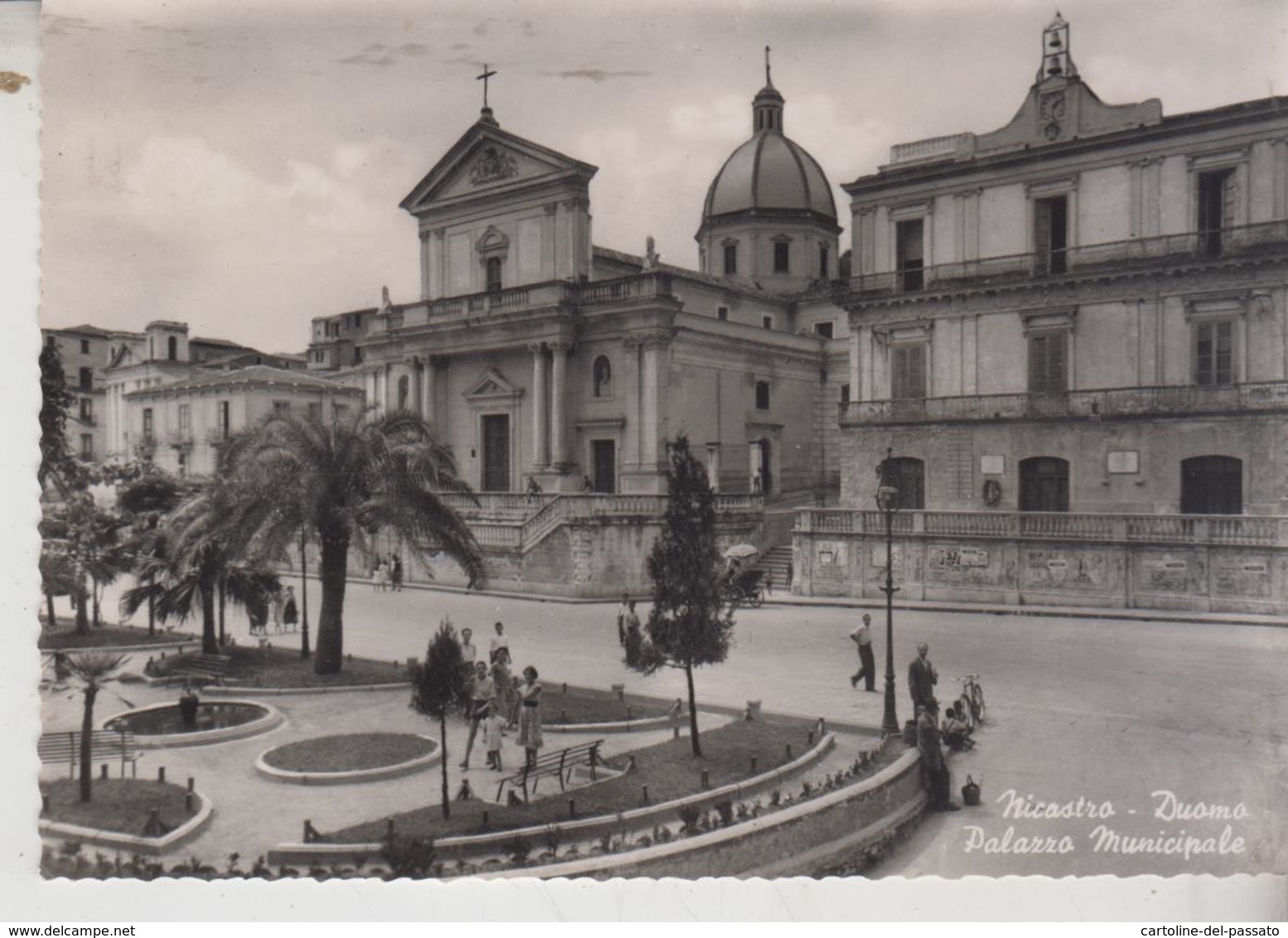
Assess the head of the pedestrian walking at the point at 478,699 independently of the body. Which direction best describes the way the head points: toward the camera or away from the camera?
toward the camera

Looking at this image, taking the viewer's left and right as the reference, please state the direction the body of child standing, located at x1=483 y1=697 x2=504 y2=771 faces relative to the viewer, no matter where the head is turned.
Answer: facing the viewer

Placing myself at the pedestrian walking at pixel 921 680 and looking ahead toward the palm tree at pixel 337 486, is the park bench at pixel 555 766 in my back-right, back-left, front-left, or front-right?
front-left

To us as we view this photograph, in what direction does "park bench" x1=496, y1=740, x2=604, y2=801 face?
facing away from the viewer and to the left of the viewer

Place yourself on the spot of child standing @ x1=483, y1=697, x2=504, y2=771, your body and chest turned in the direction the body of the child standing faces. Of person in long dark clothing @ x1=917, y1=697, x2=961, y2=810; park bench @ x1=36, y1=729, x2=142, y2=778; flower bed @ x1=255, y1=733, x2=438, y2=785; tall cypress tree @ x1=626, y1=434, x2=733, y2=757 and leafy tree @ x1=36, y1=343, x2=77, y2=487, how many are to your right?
3

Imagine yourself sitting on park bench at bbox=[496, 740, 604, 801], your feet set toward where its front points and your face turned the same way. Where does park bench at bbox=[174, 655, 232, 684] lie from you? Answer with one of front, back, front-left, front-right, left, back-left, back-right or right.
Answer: front

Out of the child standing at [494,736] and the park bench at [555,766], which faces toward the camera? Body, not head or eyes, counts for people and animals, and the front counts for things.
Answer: the child standing

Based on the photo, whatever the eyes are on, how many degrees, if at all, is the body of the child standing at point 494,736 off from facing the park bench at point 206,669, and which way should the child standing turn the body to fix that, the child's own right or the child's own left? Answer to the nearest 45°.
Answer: approximately 135° to the child's own right

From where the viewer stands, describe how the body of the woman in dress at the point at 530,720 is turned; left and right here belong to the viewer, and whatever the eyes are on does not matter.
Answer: facing the viewer

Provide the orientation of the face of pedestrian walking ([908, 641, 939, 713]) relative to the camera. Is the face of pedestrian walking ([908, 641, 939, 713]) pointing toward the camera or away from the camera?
toward the camera
